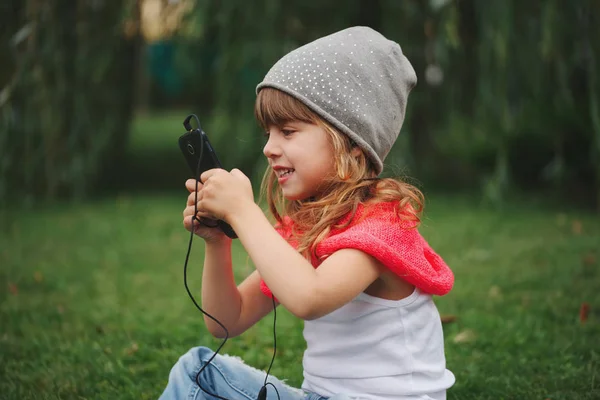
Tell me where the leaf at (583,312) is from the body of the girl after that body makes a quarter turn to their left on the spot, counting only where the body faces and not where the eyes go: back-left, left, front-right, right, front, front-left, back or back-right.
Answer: back-left

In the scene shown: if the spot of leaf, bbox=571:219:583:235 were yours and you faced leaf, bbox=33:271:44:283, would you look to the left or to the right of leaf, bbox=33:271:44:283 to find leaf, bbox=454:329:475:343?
left

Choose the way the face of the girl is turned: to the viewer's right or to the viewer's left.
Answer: to the viewer's left

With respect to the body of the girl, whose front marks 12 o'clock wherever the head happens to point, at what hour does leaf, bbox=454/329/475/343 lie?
The leaf is roughly at 4 o'clock from the girl.

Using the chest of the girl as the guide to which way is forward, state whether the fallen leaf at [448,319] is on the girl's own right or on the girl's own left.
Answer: on the girl's own right

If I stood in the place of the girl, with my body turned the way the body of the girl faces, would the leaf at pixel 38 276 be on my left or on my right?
on my right

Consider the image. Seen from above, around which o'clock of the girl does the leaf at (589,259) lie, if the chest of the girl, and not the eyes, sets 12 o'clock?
The leaf is roughly at 4 o'clock from the girl.

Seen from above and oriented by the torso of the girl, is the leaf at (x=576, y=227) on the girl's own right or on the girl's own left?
on the girl's own right

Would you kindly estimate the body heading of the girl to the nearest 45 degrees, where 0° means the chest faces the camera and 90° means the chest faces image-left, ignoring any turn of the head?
approximately 90°

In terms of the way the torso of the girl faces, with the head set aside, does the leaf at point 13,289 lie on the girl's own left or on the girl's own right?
on the girl's own right
